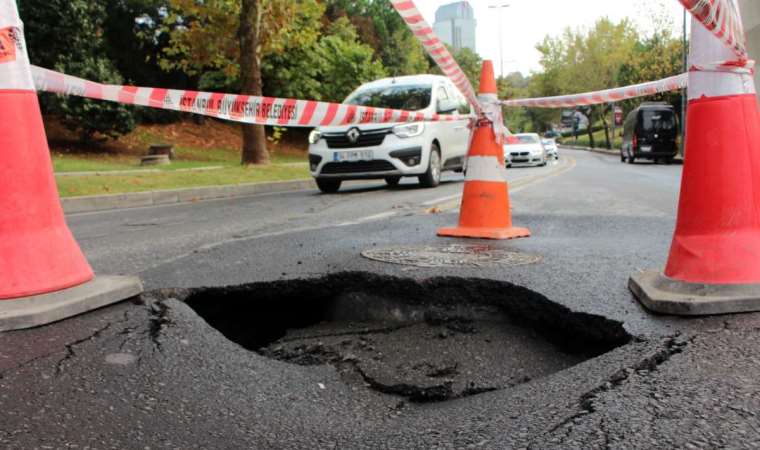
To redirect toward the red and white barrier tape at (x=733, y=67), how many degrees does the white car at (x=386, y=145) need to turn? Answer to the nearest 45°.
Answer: approximately 45° to its left

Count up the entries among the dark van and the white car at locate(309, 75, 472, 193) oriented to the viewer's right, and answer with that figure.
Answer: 0

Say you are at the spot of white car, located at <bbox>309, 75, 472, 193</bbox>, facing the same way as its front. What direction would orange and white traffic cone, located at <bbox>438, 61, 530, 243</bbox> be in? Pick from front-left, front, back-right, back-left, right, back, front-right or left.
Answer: front-left

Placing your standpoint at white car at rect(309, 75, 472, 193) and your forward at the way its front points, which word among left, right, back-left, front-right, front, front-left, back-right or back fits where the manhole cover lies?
front-left

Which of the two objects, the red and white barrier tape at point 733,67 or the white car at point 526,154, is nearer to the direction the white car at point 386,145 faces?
the red and white barrier tape

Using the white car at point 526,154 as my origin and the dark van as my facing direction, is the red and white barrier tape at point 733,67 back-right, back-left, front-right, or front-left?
back-right

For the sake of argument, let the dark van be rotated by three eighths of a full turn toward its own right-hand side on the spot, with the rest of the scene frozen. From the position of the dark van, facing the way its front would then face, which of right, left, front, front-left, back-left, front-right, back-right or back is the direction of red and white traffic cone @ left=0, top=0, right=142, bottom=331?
right

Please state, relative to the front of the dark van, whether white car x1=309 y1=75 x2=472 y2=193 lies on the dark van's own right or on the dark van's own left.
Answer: on the dark van's own left

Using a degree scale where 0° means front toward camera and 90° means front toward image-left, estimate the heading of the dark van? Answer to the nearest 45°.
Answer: approximately 135°

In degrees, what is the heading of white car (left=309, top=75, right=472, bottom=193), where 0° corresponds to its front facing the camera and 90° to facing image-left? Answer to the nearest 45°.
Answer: approximately 45°

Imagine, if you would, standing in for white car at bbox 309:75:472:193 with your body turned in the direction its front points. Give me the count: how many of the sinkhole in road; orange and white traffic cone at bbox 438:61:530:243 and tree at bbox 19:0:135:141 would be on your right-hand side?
1

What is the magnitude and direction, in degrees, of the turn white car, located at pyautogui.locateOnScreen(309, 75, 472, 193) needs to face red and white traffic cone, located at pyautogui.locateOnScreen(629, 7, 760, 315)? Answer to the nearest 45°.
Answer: approximately 45° to its left

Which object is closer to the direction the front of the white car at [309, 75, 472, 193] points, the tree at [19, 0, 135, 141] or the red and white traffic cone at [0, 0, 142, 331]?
the red and white traffic cone
